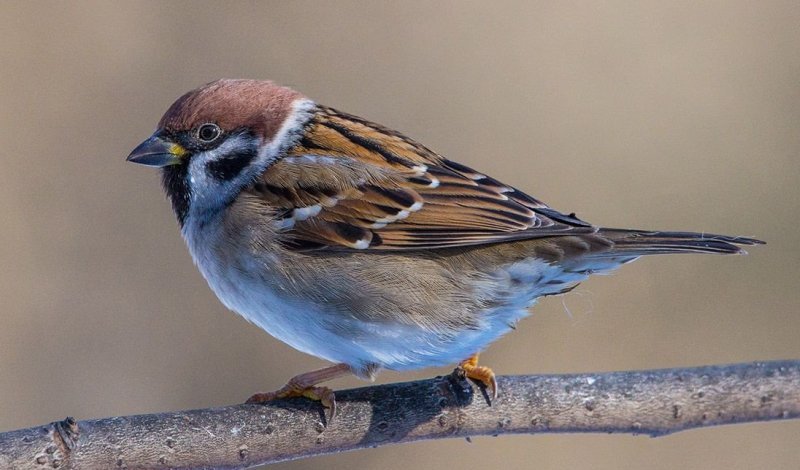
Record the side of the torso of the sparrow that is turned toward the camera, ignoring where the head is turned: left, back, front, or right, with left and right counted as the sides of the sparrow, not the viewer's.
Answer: left
